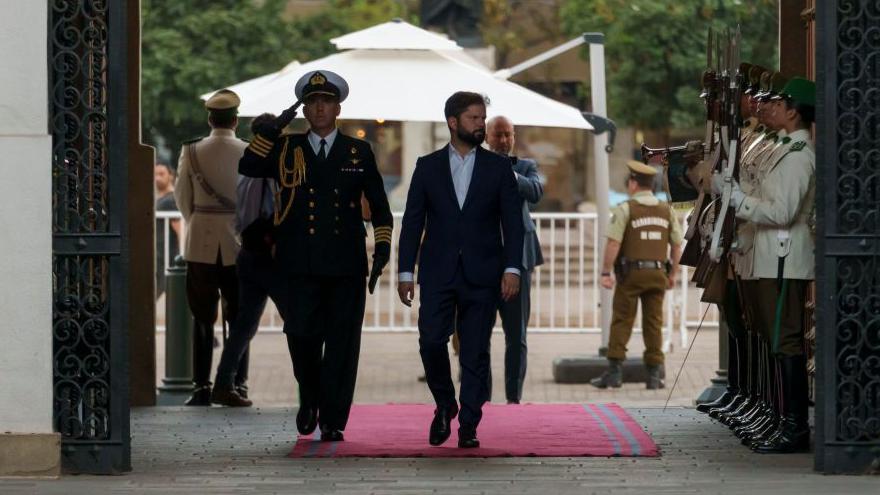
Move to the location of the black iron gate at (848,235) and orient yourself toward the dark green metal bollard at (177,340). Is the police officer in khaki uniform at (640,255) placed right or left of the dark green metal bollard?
right

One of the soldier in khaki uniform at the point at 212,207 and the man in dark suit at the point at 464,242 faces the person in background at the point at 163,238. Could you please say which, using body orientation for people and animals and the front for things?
the soldier in khaki uniform

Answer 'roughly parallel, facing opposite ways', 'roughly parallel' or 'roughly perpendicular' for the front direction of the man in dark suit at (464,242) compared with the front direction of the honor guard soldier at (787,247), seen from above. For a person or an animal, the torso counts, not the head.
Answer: roughly perpendicular

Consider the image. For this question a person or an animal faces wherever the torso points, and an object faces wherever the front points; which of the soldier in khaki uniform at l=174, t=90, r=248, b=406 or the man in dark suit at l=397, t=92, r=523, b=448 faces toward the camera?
the man in dark suit

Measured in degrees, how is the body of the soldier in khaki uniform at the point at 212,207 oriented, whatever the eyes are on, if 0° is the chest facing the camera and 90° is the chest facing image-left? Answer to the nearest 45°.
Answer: approximately 180°

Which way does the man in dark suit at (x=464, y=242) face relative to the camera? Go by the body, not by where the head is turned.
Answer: toward the camera

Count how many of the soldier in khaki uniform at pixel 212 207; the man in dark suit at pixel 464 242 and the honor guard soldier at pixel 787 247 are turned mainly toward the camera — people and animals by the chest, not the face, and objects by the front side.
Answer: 1

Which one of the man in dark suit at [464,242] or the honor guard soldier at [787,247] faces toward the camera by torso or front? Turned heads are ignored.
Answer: the man in dark suit

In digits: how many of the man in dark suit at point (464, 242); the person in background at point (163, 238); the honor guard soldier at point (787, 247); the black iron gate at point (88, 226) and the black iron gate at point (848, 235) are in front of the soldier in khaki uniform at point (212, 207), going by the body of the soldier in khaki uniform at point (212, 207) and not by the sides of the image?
1

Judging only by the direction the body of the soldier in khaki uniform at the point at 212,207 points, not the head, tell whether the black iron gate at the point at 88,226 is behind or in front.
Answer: behind

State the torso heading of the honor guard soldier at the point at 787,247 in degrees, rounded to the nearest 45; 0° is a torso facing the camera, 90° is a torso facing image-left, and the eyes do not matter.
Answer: approximately 90°

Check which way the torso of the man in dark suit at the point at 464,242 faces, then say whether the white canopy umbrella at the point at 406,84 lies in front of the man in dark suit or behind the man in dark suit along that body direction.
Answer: behind

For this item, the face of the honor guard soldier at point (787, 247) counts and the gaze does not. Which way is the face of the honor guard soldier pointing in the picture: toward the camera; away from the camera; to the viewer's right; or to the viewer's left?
to the viewer's left

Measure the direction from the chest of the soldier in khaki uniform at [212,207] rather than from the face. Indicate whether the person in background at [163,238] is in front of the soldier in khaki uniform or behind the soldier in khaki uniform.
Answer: in front

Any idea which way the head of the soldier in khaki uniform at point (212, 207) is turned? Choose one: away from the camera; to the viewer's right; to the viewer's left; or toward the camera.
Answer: away from the camera
